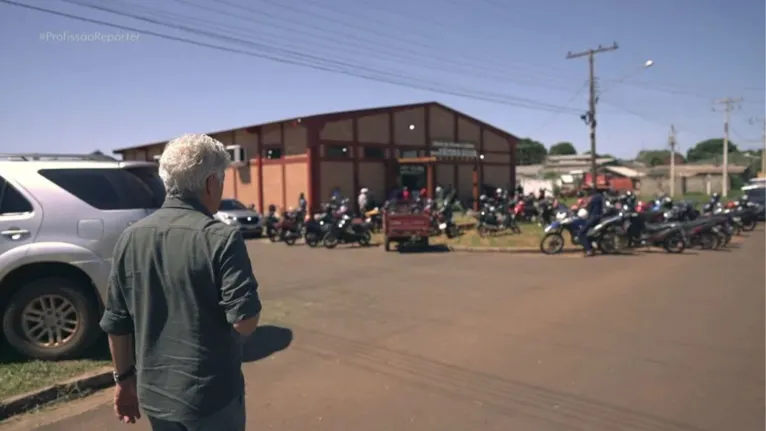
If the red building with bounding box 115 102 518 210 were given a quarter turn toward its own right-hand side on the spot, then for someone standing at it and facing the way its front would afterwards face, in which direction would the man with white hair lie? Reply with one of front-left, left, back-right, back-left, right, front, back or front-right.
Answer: front-left

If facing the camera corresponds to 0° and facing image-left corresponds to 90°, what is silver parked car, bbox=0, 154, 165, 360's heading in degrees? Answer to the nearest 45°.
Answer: approximately 90°

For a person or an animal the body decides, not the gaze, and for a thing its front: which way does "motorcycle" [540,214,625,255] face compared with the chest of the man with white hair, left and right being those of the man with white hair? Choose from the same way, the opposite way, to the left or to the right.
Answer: to the left

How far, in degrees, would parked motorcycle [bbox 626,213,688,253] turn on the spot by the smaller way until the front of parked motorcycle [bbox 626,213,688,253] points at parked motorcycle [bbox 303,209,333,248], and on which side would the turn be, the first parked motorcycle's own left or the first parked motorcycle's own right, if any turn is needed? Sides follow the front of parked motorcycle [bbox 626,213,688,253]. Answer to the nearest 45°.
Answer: approximately 45° to the first parked motorcycle's own left

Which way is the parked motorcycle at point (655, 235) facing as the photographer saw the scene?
facing away from the viewer and to the left of the viewer

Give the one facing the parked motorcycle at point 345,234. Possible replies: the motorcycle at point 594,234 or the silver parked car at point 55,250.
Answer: the motorcycle at point 594,234

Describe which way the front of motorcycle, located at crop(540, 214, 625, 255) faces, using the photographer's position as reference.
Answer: facing to the left of the viewer

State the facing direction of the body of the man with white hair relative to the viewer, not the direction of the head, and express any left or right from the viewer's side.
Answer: facing away from the viewer and to the right of the viewer

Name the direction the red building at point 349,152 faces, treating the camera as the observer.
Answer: facing the viewer and to the right of the viewer

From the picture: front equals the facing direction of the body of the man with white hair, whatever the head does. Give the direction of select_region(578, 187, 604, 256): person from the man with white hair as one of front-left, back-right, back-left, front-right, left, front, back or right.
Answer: front

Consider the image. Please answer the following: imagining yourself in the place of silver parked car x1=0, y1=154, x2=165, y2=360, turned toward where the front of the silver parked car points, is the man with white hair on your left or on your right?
on your left

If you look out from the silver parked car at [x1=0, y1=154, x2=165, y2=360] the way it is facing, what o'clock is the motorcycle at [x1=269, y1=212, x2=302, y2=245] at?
The motorcycle is roughly at 4 o'clock from the silver parked car.

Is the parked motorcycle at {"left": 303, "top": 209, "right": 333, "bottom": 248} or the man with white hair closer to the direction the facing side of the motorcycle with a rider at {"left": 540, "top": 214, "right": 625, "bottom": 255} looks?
the parked motorcycle
